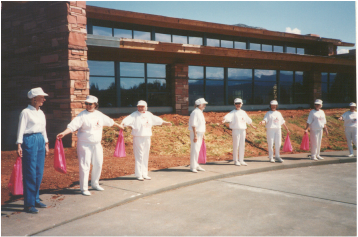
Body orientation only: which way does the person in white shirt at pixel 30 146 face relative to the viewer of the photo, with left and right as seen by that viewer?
facing the viewer and to the right of the viewer

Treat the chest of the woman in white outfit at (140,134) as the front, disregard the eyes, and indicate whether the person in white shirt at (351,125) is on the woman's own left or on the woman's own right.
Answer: on the woman's own left

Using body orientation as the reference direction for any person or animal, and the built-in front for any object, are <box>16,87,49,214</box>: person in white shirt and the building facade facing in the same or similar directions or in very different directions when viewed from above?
same or similar directions

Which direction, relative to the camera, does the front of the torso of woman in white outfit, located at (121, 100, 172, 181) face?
toward the camera

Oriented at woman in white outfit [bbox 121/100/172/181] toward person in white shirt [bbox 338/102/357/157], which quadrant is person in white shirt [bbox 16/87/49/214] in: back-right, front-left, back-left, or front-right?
back-right

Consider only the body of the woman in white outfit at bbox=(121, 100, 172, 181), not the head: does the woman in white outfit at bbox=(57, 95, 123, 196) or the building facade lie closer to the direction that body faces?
the woman in white outfit

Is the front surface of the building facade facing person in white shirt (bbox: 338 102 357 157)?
yes

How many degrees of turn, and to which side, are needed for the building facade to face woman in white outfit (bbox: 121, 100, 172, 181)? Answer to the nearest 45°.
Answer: approximately 45° to its right

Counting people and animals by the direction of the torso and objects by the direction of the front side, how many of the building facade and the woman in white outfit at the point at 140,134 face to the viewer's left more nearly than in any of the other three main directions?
0

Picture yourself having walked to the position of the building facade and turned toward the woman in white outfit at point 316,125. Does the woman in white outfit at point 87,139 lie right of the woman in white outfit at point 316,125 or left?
right

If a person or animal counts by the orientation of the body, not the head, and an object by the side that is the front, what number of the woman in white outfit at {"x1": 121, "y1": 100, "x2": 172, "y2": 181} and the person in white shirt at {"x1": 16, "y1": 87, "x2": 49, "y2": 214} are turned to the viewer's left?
0
